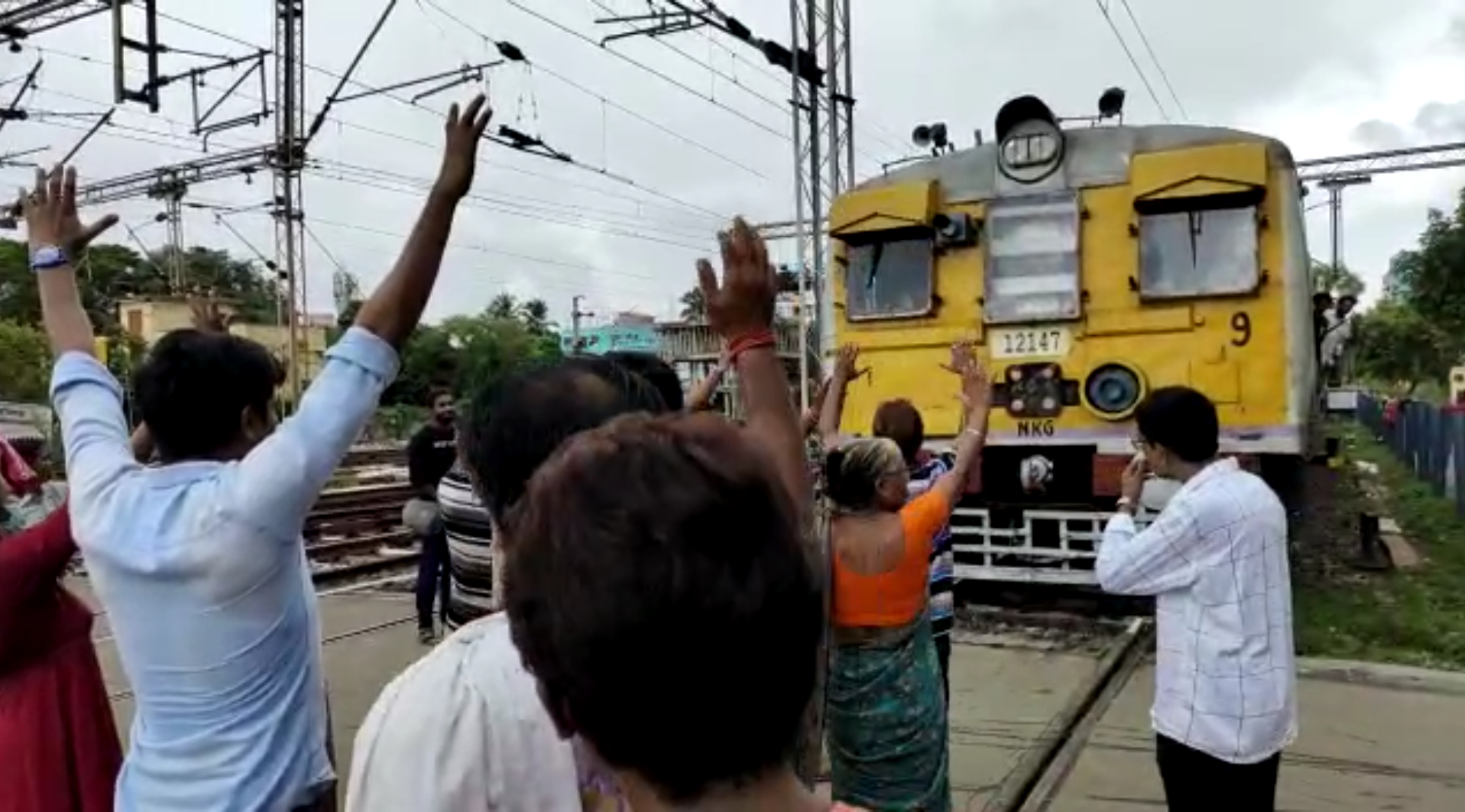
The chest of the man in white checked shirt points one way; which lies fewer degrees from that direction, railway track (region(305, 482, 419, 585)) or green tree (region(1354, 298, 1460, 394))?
the railway track

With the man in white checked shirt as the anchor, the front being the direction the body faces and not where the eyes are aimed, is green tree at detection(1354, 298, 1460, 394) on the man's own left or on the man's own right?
on the man's own right

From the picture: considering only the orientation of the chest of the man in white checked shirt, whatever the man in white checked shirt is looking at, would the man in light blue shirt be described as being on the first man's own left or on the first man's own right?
on the first man's own left

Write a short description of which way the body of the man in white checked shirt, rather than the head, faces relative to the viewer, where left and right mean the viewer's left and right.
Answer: facing away from the viewer and to the left of the viewer

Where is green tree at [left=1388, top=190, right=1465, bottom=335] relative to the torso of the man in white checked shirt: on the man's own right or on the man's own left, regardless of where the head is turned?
on the man's own right

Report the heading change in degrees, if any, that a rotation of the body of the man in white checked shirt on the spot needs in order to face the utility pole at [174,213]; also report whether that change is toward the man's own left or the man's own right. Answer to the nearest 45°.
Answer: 0° — they already face it

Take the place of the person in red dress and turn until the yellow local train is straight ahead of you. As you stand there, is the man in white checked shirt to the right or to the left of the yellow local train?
right
